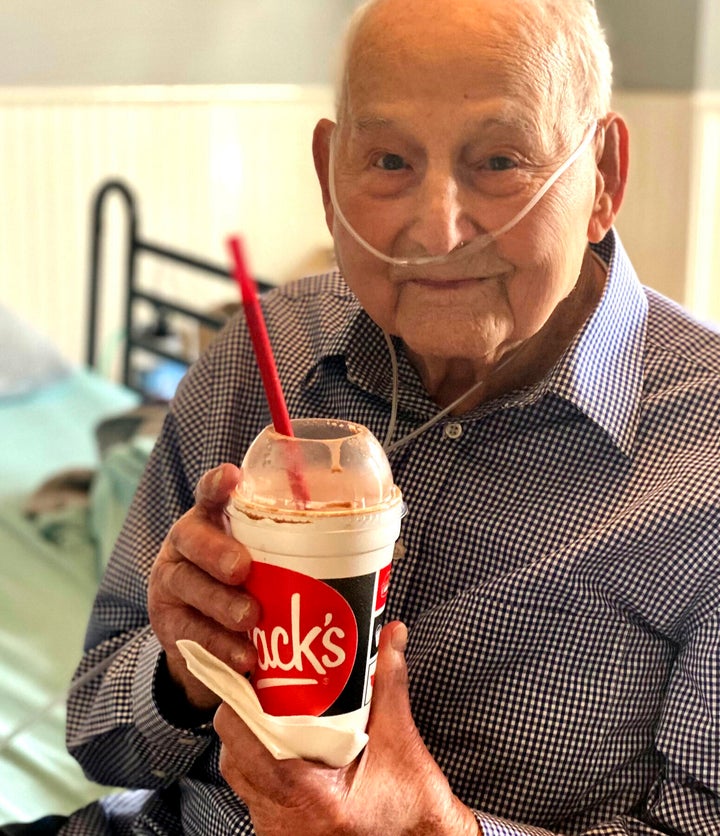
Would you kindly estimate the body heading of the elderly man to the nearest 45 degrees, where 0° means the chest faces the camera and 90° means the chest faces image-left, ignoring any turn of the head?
approximately 0°

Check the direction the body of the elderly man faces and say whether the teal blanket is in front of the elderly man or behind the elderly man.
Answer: behind

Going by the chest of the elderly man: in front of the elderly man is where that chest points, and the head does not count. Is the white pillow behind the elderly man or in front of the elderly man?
behind
